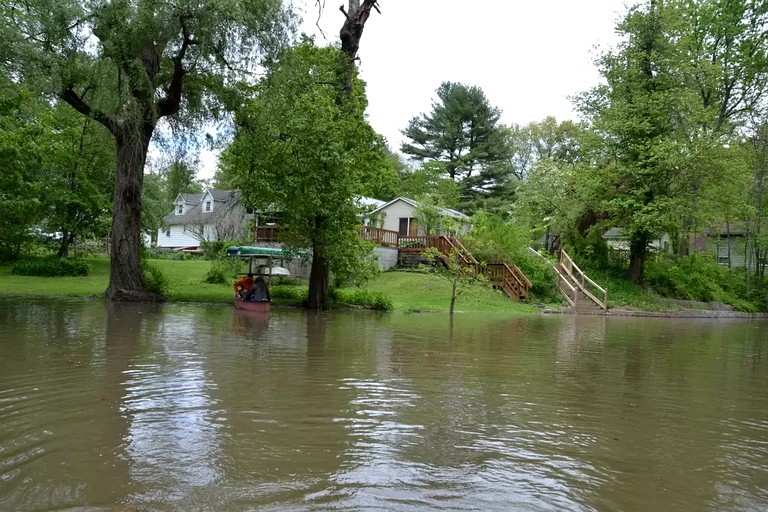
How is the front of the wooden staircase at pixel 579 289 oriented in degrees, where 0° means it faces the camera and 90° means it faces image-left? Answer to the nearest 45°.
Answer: approximately 315°

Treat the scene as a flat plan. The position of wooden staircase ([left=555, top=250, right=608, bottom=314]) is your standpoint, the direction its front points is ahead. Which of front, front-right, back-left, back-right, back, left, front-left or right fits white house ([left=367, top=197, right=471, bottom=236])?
back

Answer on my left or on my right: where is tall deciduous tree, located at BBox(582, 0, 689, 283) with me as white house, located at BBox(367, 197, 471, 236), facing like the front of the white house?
on my left

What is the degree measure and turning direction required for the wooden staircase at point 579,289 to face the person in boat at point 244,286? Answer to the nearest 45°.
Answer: approximately 90° to its right

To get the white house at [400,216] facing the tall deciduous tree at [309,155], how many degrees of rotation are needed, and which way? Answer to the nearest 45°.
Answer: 0° — it already faces it

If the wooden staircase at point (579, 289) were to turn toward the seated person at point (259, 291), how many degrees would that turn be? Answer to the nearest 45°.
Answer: approximately 90° to its right

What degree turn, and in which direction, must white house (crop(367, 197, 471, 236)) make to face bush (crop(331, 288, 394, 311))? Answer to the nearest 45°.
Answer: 0° — it already faces it

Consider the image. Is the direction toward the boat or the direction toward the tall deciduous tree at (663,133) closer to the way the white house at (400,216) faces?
the boat

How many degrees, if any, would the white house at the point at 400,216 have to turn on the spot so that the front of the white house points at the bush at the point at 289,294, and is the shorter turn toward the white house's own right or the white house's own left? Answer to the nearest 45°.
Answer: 0° — it already faces it

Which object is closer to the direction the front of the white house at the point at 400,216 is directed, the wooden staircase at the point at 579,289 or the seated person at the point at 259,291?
the seated person

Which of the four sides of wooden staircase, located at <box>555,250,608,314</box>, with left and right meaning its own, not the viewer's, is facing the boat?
right
